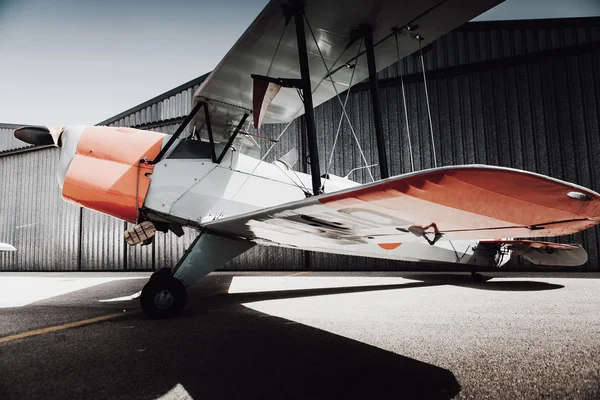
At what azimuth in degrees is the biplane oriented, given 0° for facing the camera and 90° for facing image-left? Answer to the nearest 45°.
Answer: approximately 45°
